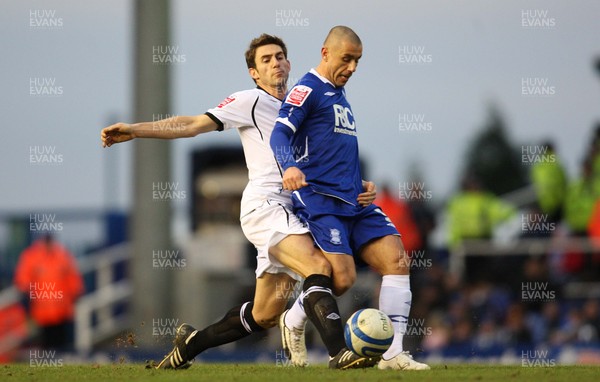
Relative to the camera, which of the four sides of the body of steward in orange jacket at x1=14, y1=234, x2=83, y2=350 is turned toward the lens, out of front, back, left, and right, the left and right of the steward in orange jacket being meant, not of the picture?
front

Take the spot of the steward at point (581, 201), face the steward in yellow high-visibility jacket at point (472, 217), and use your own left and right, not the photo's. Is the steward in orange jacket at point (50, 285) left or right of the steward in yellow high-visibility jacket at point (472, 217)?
left

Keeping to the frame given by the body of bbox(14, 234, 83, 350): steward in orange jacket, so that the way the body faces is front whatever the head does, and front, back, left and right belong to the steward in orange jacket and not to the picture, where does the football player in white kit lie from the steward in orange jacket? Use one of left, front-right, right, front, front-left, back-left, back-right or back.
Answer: front

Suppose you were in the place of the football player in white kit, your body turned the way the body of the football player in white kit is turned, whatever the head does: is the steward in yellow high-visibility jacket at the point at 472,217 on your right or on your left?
on your left

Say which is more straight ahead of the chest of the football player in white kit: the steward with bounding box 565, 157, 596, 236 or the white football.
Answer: the white football

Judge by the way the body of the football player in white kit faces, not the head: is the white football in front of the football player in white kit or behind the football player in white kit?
in front

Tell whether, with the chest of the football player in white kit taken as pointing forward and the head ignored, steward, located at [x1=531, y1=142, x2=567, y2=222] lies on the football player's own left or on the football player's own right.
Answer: on the football player's own left

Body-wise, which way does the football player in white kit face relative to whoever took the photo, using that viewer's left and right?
facing the viewer and to the right of the viewer

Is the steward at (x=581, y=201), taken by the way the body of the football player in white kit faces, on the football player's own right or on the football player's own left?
on the football player's own left
